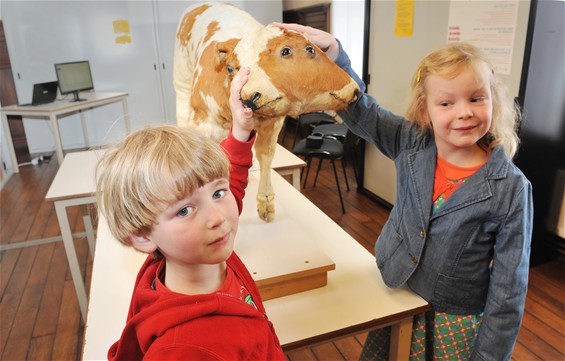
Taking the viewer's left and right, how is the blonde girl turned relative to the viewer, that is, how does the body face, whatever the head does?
facing the viewer and to the left of the viewer

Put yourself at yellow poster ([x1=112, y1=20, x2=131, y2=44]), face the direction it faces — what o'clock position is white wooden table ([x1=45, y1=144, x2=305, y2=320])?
The white wooden table is roughly at 12 o'clock from the yellow poster.

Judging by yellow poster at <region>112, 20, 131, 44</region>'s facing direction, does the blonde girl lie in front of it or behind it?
in front

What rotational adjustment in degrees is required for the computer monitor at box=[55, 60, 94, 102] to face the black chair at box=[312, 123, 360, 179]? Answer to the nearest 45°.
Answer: approximately 45° to its left

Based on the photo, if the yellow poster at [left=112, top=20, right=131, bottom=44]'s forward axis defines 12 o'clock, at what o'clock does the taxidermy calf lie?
The taxidermy calf is roughly at 12 o'clock from the yellow poster.

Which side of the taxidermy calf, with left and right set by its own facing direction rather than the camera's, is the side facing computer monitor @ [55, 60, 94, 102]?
back

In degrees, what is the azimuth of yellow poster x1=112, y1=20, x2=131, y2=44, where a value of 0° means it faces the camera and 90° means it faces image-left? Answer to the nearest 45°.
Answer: approximately 0°

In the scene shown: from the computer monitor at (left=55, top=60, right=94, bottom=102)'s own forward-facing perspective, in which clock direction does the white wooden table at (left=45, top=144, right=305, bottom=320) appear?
The white wooden table is roughly at 12 o'clock from the computer monitor.

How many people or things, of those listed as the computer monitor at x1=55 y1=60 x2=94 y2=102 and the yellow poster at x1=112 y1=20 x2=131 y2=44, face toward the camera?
2
